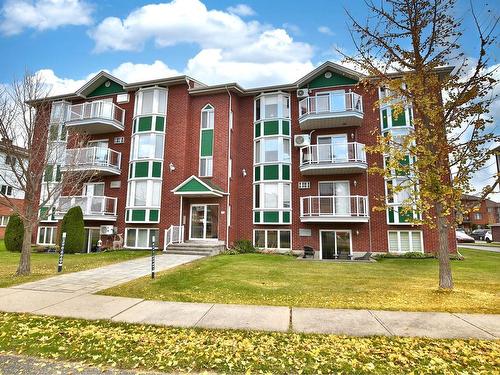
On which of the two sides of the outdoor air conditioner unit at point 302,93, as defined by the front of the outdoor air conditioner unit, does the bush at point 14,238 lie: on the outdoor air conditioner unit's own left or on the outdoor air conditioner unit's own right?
on the outdoor air conditioner unit's own right

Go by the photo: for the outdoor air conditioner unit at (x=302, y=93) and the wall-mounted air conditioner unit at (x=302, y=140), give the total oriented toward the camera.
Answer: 2

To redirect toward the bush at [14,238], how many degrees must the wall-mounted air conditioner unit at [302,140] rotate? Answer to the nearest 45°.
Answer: approximately 90° to its right

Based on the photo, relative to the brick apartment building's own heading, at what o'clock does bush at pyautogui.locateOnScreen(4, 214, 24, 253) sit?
The bush is roughly at 3 o'clock from the brick apartment building.

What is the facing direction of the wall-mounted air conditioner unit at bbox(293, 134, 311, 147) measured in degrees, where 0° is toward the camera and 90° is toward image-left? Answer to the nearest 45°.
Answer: approximately 0°
